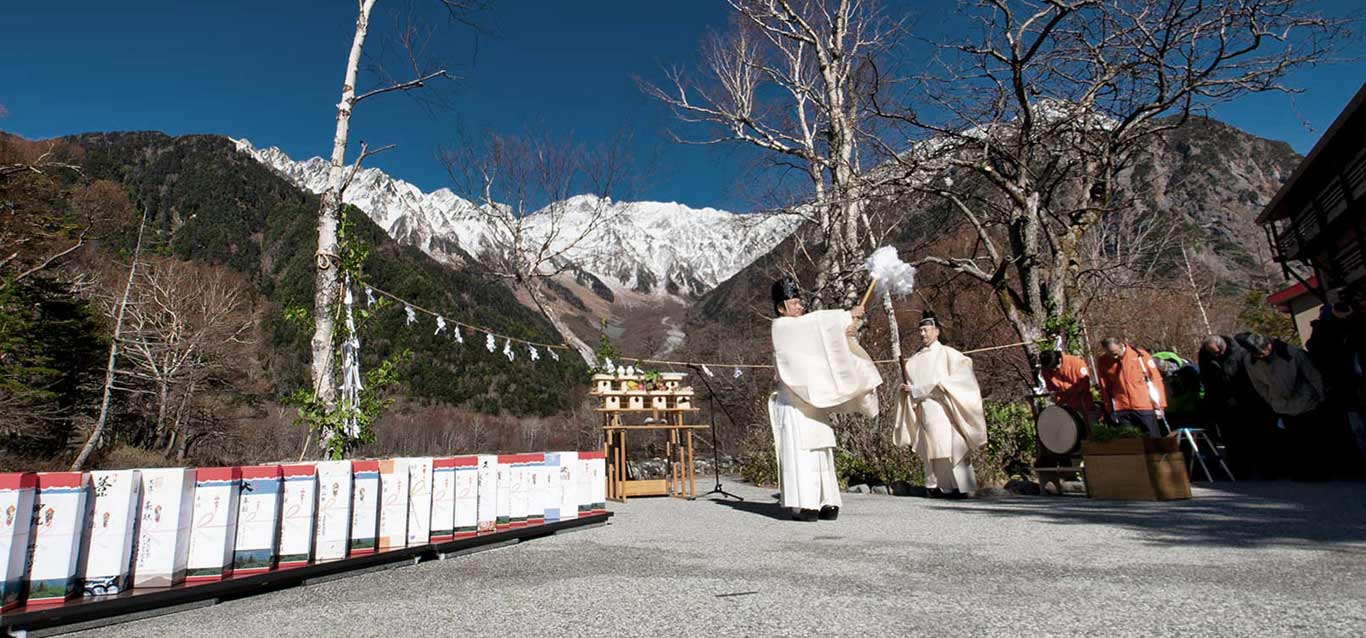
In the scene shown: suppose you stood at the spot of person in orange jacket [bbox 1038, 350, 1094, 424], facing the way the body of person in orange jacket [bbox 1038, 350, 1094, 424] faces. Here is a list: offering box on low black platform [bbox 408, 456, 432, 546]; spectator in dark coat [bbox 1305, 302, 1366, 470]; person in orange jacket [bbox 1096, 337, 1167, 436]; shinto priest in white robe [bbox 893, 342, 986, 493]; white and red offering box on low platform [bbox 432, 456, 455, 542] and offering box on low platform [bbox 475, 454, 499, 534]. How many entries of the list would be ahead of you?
4

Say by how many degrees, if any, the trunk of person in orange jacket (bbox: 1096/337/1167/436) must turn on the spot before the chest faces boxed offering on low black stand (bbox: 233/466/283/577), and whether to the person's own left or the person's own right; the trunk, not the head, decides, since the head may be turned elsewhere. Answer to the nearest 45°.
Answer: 0° — they already face it

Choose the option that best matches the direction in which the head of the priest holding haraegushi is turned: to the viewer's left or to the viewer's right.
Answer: to the viewer's right

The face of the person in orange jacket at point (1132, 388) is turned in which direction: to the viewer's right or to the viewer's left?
to the viewer's left

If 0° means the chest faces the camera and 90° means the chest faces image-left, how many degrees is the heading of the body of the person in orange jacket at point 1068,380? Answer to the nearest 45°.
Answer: approximately 45°

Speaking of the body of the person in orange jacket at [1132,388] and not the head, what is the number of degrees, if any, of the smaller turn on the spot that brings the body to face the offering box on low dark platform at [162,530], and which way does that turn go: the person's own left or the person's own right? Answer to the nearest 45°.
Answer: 0° — they already face it
